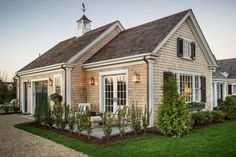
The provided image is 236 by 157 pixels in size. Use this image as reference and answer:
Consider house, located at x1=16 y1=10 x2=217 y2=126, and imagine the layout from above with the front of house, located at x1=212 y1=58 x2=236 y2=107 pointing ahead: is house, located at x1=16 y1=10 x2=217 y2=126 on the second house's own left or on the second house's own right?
on the second house's own right

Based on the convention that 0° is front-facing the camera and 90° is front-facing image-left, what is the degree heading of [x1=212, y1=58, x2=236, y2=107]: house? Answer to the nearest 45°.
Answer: approximately 315°

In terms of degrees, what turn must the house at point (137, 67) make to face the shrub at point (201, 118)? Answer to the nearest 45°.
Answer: approximately 90° to its left

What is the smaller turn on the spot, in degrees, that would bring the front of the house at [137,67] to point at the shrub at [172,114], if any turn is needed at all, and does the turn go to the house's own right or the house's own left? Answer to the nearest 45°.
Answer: approximately 45° to the house's own left

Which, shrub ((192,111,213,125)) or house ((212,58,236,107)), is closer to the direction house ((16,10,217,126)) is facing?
the shrub

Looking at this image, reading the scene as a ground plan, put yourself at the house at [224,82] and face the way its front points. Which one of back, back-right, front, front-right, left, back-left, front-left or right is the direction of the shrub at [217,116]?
front-right

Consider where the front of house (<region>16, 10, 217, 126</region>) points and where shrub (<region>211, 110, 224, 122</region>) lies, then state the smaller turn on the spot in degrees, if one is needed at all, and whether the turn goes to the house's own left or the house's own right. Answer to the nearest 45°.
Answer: approximately 135° to the house's own left

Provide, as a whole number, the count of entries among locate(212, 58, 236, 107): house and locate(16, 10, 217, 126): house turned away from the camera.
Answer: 0

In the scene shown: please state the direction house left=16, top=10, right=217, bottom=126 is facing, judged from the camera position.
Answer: facing the viewer and to the left of the viewer

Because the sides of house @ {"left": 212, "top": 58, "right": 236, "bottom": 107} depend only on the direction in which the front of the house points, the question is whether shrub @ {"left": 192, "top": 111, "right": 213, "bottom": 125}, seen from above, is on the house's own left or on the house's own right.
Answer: on the house's own right
